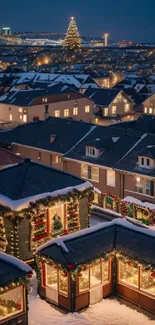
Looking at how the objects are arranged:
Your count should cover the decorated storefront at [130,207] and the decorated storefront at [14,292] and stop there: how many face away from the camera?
0

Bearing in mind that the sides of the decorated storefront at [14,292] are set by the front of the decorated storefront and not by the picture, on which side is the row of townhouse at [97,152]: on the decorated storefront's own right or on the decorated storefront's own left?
on the decorated storefront's own left

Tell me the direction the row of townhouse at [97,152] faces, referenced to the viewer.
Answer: facing the viewer and to the left of the viewer

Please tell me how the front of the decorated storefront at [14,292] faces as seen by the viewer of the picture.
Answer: facing the viewer and to the right of the viewer

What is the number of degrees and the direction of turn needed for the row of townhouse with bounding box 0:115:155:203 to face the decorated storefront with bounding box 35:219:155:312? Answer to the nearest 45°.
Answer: approximately 45° to its left

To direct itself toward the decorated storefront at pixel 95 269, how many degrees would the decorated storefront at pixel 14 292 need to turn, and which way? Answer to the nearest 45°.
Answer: approximately 90° to its left

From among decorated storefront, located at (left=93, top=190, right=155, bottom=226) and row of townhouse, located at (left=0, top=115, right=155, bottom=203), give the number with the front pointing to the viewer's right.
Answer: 0

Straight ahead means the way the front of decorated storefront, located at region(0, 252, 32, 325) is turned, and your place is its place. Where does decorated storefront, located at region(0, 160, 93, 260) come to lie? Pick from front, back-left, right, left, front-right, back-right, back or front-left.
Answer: back-left
